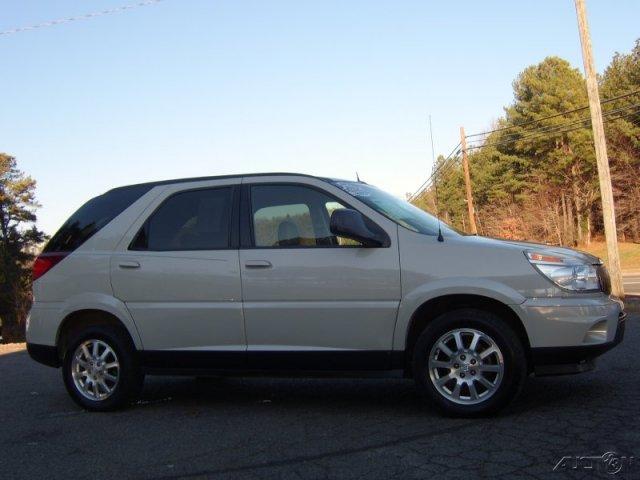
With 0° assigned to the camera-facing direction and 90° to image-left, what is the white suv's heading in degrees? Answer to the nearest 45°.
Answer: approximately 270°

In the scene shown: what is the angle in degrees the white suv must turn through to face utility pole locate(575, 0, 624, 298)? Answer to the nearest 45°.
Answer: approximately 45° to its left
